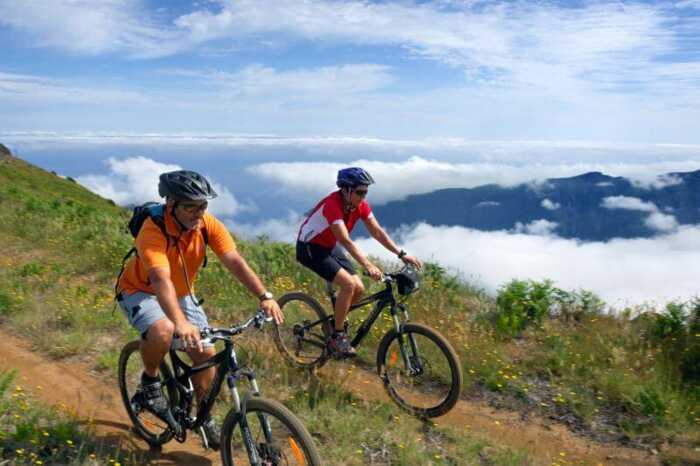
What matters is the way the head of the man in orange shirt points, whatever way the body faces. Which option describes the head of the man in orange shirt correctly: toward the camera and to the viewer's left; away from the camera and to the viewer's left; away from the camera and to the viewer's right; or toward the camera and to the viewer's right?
toward the camera and to the viewer's right

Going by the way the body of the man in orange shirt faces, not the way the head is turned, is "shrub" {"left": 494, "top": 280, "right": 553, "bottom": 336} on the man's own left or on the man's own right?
on the man's own left

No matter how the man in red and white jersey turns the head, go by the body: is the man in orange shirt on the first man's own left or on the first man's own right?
on the first man's own right

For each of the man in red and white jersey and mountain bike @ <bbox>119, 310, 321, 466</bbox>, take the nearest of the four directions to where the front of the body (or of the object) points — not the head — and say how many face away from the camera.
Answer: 0

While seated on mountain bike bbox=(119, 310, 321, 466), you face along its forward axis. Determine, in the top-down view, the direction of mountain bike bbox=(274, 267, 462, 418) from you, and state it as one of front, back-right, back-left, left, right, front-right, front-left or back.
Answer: left

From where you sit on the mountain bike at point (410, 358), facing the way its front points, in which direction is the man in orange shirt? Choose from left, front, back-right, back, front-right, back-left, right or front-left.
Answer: right

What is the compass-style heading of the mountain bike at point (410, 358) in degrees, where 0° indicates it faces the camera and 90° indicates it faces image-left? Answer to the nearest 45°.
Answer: approximately 315°

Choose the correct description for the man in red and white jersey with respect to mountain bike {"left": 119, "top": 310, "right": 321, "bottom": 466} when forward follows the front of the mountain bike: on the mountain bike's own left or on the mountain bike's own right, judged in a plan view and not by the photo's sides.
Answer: on the mountain bike's own left

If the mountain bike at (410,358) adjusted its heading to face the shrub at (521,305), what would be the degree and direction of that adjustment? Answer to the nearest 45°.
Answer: approximately 90° to its left

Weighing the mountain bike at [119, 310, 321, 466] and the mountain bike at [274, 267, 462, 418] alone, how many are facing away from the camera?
0

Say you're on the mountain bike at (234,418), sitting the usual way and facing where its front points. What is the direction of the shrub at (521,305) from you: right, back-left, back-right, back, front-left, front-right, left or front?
left

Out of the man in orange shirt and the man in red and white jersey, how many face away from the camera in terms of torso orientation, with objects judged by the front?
0

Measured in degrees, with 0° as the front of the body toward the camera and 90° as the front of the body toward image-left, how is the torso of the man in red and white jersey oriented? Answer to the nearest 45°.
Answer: approximately 315°

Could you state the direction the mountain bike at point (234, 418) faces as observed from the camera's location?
facing the viewer and to the right of the viewer
